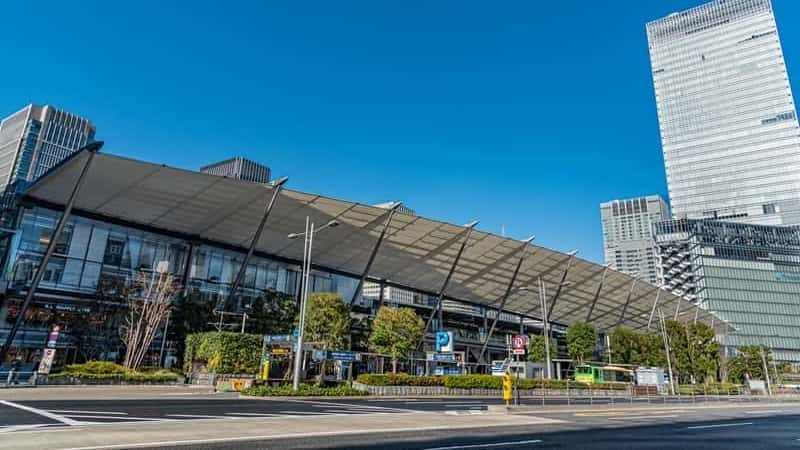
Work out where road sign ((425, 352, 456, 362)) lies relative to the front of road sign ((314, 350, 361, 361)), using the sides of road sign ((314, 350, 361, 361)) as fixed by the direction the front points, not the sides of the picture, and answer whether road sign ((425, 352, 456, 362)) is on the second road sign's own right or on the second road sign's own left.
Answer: on the second road sign's own left

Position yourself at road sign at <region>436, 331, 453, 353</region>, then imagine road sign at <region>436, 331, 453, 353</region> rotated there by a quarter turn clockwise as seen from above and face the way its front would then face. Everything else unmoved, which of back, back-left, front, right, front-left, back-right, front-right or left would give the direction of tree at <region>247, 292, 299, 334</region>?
front

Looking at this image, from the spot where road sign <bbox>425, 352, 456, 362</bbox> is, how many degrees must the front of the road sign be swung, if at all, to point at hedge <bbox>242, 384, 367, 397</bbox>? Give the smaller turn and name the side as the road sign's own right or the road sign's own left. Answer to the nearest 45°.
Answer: approximately 45° to the road sign's own right

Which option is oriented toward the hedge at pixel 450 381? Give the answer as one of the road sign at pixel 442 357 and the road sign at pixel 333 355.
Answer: the road sign at pixel 442 357

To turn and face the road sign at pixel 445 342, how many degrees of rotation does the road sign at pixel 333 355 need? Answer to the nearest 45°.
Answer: approximately 135° to its left

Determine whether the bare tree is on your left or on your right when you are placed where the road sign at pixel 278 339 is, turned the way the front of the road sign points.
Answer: on your right

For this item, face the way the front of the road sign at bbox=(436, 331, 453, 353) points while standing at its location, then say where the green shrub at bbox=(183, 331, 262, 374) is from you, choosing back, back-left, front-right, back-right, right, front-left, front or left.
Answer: front-right
